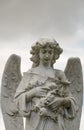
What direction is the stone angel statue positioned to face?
toward the camera
